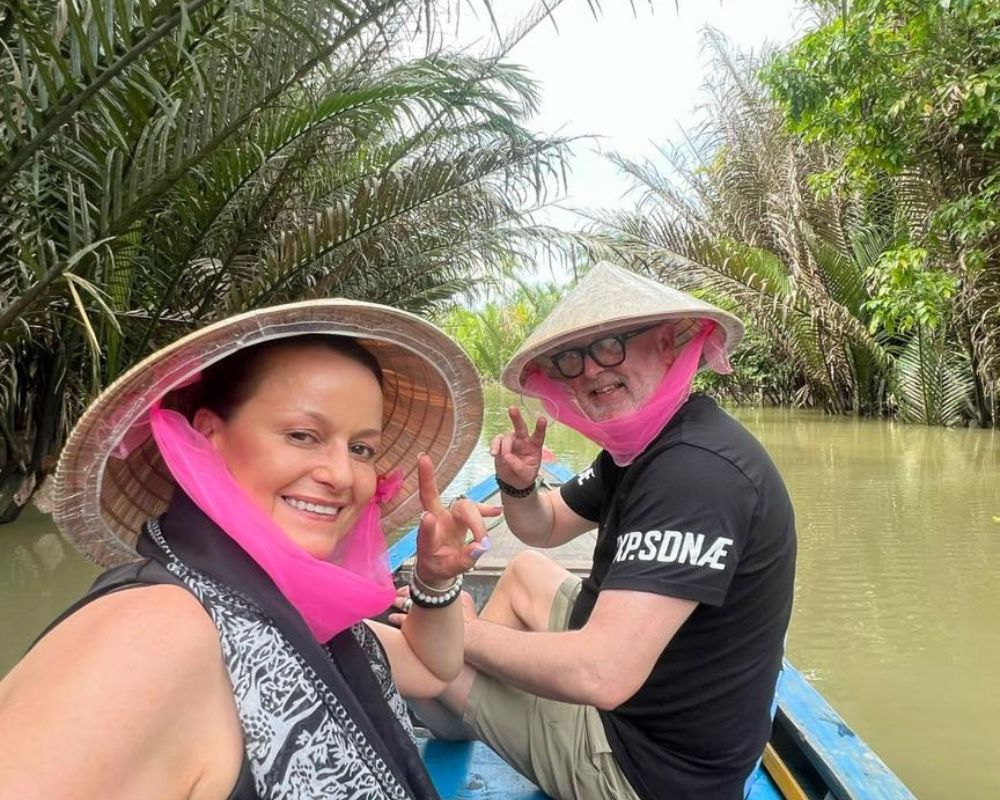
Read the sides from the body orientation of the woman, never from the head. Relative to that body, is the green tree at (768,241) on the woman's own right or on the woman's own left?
on the woman's own left

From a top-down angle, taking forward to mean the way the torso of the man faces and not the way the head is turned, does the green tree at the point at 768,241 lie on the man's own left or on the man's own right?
on the man's own right

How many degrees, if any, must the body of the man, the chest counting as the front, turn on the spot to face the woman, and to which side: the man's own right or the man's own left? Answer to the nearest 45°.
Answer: approximately 45° to the man's own left

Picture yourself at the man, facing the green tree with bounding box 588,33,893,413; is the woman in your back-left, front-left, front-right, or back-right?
back-left

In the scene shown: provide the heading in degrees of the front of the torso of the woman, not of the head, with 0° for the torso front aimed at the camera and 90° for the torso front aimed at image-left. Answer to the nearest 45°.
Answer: approximately 315°

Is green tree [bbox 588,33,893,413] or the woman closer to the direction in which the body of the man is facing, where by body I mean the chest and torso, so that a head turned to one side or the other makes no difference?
the woman

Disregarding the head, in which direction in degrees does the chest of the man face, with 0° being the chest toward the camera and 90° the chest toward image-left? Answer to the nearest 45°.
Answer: approximately 90°

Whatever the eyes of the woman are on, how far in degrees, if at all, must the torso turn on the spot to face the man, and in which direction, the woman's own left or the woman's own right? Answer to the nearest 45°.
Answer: approximately 90° to the woman's own left
